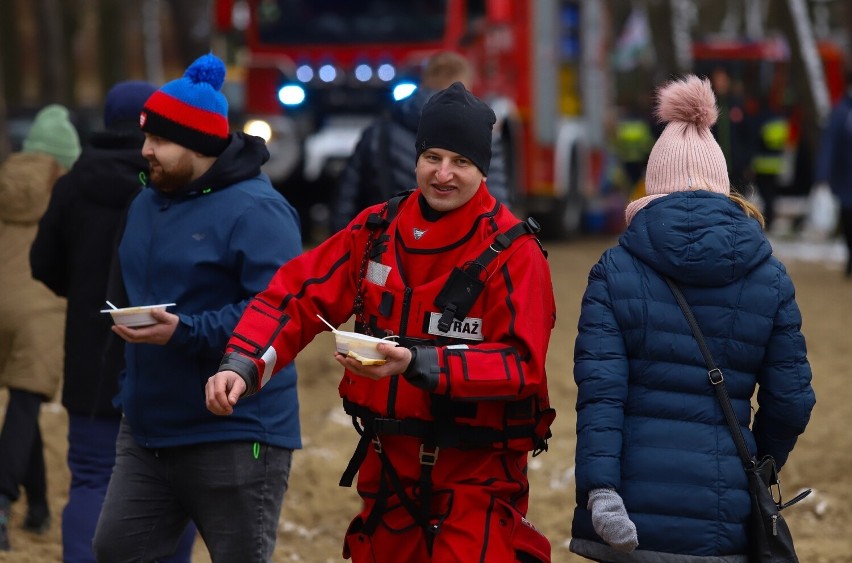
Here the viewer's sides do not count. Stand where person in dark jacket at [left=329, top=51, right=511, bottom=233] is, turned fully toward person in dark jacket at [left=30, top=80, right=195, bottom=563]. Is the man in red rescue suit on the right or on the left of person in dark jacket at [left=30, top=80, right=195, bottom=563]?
left

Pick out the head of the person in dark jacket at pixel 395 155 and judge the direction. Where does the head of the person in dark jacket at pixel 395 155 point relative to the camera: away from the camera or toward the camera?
away from the camera

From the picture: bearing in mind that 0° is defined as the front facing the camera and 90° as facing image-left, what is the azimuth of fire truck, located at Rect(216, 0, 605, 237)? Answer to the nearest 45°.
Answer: approximately 45°

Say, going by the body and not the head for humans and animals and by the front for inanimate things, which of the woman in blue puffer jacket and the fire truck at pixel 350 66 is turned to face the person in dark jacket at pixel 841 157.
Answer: the woman in blue puffer jacket

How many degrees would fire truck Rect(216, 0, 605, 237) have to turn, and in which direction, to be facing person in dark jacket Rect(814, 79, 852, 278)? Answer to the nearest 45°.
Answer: approximately 135° to its left

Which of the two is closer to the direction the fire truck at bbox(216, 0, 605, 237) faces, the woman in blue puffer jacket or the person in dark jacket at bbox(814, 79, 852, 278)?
the woman in blue puffer jacket

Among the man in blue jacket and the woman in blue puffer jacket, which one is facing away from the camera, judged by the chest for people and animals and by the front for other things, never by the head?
the woman in blue puffer jacket

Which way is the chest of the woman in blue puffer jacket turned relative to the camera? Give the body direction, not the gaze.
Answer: away from the camera

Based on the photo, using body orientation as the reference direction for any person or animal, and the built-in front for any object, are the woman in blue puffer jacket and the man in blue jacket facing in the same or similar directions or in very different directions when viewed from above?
very different directions
